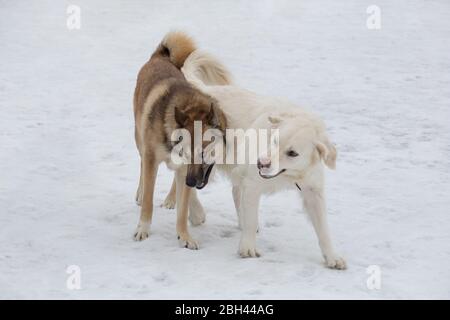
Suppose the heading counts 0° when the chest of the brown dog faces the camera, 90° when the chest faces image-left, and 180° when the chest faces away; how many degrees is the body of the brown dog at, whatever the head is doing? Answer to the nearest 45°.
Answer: approximately 0°
